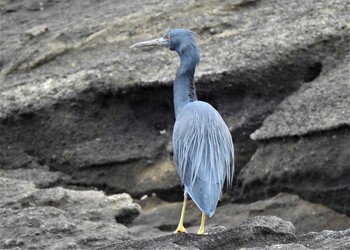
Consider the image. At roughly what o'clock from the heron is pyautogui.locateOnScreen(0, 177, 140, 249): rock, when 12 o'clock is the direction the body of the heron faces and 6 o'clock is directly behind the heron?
The rock is roughly at 11 o'clock from the heron.

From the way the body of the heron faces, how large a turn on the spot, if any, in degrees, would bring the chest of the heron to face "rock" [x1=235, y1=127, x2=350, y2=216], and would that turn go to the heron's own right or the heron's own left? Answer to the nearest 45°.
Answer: approximately 90° to the heron's own right

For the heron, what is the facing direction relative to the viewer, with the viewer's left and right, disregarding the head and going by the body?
facing away from the viewer and to the left of the viewer

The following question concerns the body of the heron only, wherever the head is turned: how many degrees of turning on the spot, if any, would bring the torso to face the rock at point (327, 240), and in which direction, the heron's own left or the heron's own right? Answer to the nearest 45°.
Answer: approximately 90° to the heron's own right
